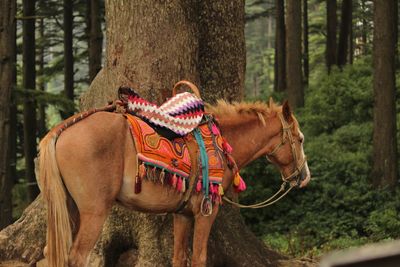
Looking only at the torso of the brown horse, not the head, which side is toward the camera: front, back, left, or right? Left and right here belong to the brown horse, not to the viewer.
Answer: right

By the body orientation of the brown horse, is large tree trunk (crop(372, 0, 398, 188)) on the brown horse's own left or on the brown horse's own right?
on the brown horse's own left

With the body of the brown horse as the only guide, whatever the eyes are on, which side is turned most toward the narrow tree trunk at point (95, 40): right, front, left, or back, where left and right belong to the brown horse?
left

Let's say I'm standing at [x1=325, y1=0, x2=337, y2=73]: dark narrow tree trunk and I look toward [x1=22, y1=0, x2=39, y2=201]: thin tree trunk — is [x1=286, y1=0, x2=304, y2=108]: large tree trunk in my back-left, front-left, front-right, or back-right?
front-left

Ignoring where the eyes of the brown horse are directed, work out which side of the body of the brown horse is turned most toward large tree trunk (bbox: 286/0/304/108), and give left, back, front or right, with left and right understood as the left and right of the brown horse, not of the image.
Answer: left
